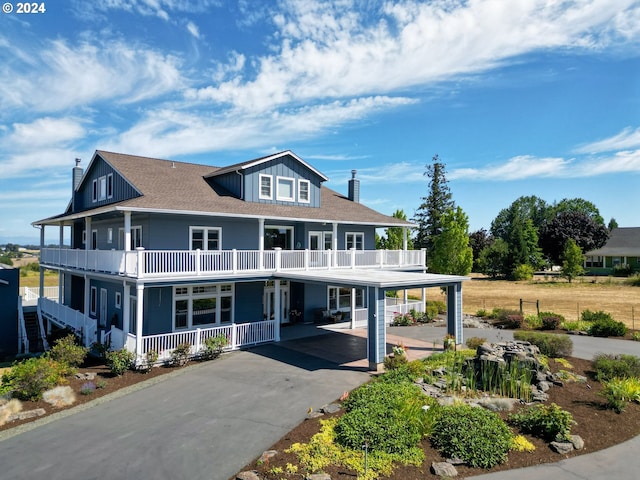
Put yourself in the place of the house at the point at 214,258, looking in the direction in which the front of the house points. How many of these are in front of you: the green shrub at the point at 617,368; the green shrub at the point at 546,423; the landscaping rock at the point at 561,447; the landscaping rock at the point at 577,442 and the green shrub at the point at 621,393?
5

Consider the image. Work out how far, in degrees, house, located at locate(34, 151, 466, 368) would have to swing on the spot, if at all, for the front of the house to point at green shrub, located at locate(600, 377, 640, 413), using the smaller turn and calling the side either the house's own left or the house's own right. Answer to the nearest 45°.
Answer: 0° — it already faces it

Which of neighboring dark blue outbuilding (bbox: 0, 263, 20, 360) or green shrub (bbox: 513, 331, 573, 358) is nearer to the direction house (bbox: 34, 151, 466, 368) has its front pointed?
the green shrub

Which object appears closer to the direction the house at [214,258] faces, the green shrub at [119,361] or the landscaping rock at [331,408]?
the landscaping rock

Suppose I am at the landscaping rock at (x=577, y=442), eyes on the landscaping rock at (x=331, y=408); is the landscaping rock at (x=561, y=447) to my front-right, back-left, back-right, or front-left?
front-left

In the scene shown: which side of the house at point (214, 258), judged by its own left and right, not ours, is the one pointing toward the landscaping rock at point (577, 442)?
front

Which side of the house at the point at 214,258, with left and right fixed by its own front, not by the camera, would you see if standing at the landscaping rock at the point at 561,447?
front

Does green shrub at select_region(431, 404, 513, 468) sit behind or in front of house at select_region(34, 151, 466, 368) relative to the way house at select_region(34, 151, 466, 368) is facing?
in front

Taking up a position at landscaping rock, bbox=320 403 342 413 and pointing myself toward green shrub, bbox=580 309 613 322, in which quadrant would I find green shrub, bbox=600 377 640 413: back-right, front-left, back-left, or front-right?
front-right

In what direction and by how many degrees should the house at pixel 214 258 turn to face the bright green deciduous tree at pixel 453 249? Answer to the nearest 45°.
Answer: approximately 90° to its left

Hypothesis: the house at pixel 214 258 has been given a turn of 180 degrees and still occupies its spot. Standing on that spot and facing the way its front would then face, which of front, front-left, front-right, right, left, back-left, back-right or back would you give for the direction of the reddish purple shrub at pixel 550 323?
back-right

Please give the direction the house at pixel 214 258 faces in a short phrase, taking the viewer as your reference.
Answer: facing the viewer and to the right of the viewer

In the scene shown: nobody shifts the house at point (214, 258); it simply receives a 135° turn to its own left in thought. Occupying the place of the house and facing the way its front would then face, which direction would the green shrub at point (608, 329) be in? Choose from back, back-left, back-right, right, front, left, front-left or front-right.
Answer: right

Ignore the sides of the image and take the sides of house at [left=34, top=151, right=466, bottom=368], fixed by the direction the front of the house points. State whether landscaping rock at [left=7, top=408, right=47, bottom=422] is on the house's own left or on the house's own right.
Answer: on the house's own right

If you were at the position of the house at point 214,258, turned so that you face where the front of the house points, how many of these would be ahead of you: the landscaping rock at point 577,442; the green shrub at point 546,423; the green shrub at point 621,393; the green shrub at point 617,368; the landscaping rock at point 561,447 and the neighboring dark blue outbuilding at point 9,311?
5
